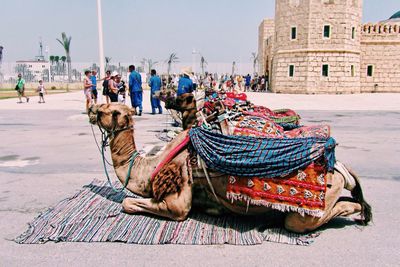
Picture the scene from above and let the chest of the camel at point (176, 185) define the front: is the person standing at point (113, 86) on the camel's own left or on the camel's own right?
on the camel's own right

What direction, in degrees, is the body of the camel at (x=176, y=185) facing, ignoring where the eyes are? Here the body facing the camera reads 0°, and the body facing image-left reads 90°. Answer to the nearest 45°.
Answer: approximately 90°

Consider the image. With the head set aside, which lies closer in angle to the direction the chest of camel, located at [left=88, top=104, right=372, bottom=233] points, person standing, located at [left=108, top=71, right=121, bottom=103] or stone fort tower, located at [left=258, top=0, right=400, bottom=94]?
the person standing

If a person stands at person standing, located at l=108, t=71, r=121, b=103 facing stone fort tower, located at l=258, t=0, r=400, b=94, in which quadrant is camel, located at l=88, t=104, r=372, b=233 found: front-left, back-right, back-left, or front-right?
back-right

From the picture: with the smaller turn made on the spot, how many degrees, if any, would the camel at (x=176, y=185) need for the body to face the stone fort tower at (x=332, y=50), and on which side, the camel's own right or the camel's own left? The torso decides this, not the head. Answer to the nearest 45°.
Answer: approximately 90° to the camel's own right
